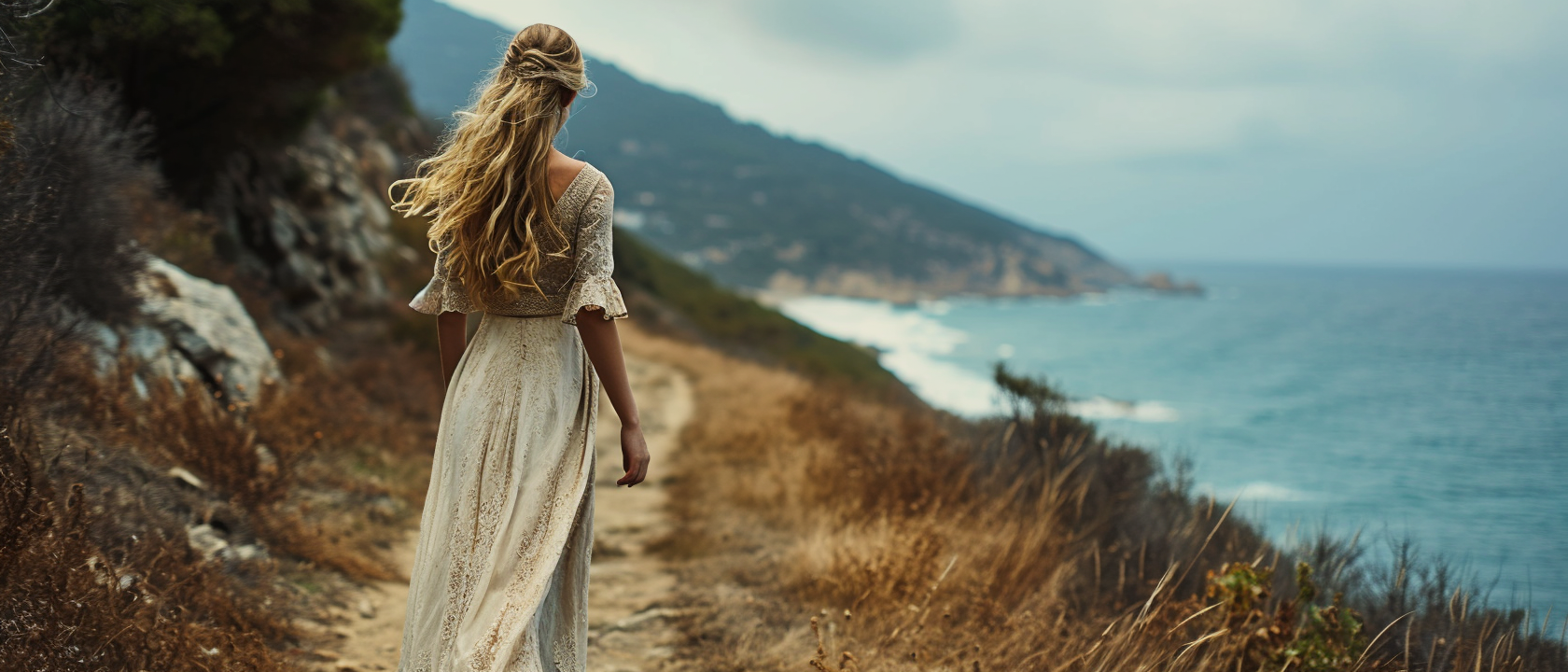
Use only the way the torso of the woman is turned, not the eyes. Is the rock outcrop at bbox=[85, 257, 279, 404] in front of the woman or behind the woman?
in front

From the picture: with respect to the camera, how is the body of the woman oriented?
away from the camera

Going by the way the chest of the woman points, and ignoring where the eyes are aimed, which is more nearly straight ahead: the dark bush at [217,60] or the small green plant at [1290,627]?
the dark bush

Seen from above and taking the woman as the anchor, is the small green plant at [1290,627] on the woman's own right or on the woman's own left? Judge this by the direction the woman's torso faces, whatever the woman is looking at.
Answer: on the woman's own right

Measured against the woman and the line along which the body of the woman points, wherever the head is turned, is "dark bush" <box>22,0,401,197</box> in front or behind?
in front

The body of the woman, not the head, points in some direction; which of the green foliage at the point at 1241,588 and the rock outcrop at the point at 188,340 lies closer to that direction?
the rock outcrop

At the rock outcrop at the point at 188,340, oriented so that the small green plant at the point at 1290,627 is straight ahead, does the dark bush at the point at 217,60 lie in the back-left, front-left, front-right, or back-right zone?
back-left

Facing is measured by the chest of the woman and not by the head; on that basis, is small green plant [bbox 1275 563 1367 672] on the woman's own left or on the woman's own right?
on the woman's own right
